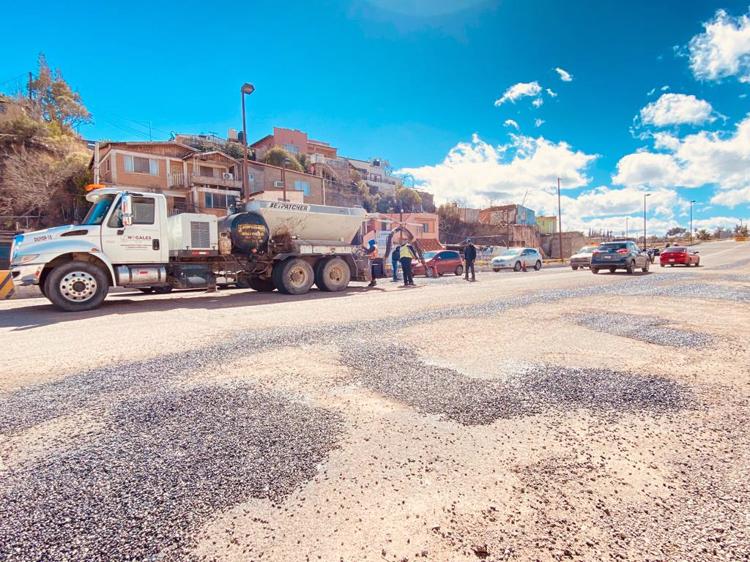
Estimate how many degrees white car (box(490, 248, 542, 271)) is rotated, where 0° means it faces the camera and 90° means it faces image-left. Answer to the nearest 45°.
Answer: approximately 45°

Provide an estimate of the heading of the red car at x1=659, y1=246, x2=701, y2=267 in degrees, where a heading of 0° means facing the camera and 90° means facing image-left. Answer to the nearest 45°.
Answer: approximately 225°

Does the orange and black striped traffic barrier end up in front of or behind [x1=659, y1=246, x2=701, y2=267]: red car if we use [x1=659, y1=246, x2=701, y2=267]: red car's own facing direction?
behind

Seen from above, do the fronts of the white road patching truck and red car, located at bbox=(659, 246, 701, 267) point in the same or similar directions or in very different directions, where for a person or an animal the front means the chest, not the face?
very different directions

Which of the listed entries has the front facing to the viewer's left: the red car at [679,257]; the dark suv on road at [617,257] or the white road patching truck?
the white road patching truck

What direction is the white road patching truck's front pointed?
to the viewer's left

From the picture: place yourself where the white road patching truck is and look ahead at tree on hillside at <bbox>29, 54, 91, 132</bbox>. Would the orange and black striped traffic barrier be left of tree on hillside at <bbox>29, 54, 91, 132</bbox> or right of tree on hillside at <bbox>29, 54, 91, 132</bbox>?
left
